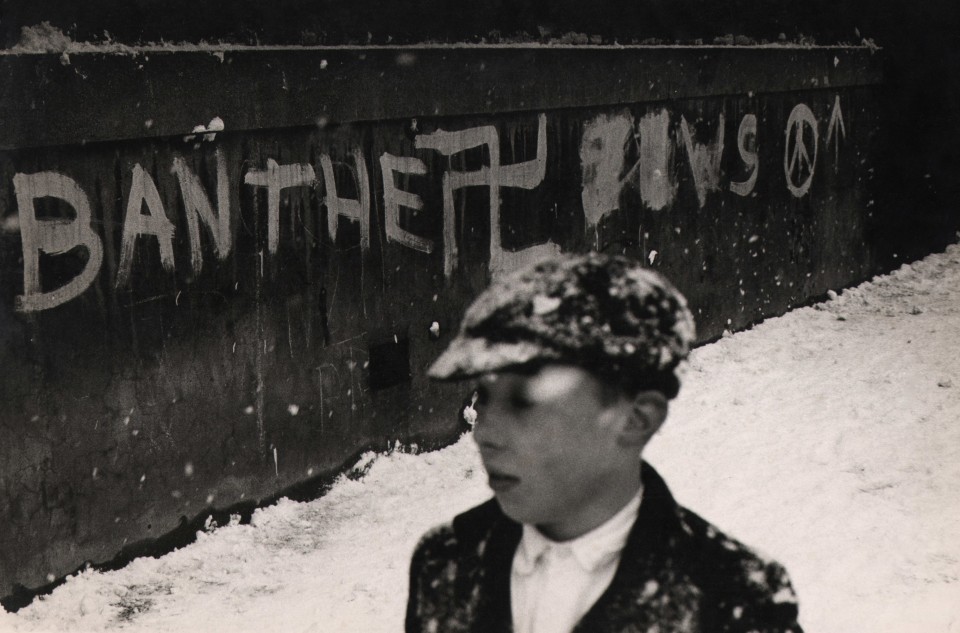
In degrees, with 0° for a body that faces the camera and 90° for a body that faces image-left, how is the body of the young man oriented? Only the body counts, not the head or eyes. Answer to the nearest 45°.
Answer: approximately 45°
